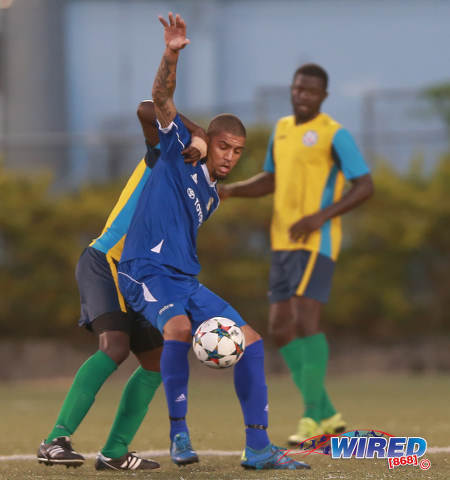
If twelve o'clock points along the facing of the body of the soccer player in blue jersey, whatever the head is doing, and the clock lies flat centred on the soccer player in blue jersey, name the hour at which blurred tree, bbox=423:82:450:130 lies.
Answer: The blurred tree is roughly at 8 o'clock from the soccer player in blue jersey.

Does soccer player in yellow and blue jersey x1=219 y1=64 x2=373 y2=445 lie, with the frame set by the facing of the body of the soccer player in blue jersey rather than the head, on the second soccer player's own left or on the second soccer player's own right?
on the second soccer player's own left

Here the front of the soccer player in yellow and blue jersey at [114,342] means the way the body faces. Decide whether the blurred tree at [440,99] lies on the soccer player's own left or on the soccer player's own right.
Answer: on the soccer player's own left

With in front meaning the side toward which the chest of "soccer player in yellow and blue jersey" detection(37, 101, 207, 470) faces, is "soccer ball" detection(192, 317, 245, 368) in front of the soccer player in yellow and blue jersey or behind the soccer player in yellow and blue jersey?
in front

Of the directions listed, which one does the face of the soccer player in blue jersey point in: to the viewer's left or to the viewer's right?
to the viewer's right

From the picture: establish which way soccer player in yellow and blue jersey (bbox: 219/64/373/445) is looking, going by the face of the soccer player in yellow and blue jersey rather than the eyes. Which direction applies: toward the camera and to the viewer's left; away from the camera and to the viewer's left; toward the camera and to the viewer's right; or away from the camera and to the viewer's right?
toward the camera and to the viewer's left

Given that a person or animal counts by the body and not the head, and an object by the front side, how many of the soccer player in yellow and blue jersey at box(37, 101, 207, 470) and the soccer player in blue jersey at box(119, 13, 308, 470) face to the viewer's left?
0

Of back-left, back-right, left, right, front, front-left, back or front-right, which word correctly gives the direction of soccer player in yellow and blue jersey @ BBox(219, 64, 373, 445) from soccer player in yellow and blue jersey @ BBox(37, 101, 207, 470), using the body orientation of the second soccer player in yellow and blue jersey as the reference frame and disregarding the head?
front-left
